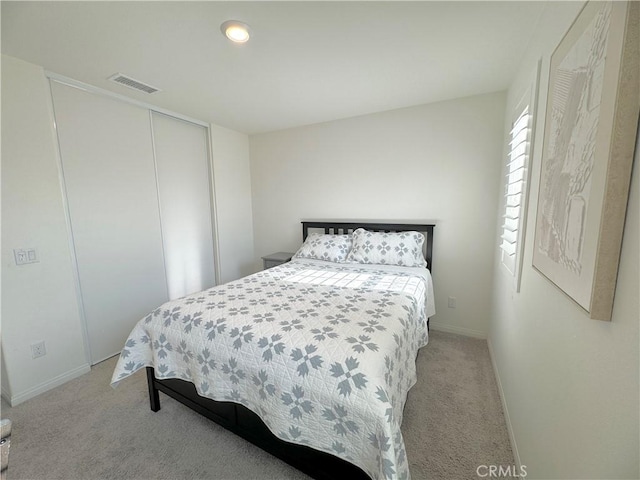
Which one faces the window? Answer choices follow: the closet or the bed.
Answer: the closet

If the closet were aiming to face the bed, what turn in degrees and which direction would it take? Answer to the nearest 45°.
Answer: approximately 45° to its right

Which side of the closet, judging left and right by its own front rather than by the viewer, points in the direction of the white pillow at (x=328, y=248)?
front

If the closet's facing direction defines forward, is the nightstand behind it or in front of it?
in front

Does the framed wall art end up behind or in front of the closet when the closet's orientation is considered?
in front

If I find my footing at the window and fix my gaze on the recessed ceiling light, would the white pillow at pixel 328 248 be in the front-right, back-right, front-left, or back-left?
front-right

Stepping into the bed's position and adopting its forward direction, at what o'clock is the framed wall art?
The framed wall art is roughly at 9 o'clock from the bed.

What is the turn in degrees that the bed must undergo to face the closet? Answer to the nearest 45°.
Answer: approximately 90° to its right

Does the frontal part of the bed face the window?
no

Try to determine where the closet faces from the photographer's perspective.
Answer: facing the viewer and to the right of the viewer

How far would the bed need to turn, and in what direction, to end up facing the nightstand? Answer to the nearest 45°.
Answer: approximately 135° to its right

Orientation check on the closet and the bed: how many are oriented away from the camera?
0

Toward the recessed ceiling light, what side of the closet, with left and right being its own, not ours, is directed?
front

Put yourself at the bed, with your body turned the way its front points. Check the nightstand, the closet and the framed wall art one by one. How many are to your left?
1

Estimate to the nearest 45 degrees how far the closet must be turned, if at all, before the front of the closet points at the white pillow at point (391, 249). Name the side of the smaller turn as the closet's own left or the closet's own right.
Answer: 0° — it already faces it

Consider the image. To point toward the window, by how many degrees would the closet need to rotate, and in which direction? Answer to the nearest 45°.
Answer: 0° — it already faces it
